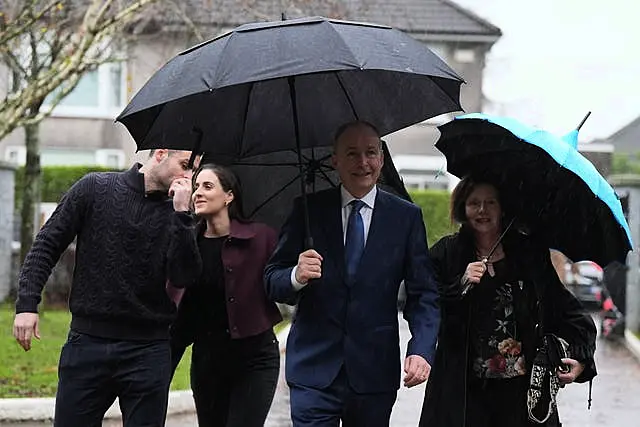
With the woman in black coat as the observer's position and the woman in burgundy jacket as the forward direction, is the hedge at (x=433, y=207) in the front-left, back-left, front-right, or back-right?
front-right

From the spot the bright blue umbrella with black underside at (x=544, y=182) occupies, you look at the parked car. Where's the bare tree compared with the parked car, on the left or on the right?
left

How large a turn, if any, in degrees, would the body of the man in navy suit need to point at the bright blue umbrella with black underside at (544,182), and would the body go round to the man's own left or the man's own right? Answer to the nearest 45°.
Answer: approximately 135° to the man's own left

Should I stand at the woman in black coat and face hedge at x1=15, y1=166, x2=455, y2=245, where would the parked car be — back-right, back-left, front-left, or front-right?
front-right

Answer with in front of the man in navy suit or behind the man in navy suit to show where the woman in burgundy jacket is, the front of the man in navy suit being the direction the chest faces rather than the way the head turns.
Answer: behind

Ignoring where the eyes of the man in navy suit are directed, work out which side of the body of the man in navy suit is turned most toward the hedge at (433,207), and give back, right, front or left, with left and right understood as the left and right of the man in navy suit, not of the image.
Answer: back

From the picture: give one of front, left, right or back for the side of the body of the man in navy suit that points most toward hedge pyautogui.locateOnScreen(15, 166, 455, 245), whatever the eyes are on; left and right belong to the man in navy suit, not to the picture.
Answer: back

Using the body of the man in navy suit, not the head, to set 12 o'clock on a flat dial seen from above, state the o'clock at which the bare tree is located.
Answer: The bare tree is roughly at 5 o'clock from the man in navy suit.

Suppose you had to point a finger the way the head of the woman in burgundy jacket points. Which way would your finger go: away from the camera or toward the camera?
toward the camera

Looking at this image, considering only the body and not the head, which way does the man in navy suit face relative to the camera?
toward the camera
